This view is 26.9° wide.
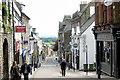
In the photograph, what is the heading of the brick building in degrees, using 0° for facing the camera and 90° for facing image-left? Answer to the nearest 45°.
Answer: approximately 45°
